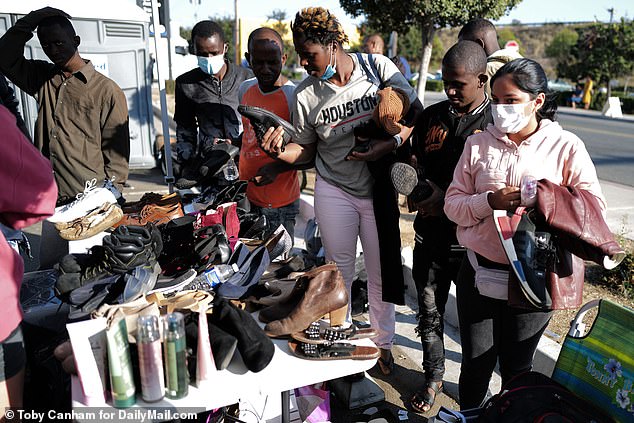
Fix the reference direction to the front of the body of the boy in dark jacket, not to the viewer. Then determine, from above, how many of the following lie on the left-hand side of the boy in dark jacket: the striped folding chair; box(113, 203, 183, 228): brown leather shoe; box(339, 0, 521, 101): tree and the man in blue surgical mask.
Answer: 1

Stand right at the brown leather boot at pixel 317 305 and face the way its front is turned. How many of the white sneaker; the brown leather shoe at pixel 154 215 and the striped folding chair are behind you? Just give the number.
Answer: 1

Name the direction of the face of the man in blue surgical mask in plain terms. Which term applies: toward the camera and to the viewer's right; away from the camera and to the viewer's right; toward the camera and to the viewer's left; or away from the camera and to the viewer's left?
toward the camera and to the viewer's left

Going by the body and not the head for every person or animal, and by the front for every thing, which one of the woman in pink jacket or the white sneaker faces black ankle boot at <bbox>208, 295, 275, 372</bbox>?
the woman in pink jacket

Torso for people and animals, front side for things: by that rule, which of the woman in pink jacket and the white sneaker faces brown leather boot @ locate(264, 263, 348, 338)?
the woman in pink jacket

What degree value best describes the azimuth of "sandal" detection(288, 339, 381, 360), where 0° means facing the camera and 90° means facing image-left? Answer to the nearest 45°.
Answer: approximately 90°

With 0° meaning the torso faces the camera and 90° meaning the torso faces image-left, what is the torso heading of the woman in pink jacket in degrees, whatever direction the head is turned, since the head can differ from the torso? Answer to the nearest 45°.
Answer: approximately 45°

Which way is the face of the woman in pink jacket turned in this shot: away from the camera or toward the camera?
toward the camera

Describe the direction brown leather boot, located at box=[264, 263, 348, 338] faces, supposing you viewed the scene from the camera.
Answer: facing to the left of the viewer

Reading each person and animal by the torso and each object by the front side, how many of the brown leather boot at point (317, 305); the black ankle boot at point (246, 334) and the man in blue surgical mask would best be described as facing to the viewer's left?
1

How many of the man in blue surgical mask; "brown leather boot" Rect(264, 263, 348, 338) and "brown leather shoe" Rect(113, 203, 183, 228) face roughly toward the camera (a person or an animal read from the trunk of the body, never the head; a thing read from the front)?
1

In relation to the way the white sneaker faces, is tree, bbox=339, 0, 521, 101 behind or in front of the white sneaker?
behind

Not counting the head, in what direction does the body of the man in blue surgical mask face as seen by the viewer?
toward the camera

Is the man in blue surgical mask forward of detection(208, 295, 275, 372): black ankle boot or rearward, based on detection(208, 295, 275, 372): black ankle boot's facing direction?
rearward

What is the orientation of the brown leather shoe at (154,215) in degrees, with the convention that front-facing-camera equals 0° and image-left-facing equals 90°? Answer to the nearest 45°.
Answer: approximately 90°

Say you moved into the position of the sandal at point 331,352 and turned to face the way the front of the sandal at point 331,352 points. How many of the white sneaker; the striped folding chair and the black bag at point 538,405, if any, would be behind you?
2
